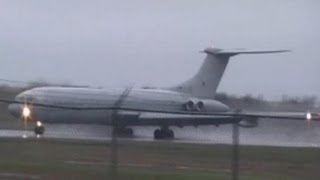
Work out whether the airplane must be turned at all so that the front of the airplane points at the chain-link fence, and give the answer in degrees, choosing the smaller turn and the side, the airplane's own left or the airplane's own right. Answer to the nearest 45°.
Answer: approximately 45° to the airplane's own left

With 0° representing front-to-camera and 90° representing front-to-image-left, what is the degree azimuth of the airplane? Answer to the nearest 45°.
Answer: approximately 45°
